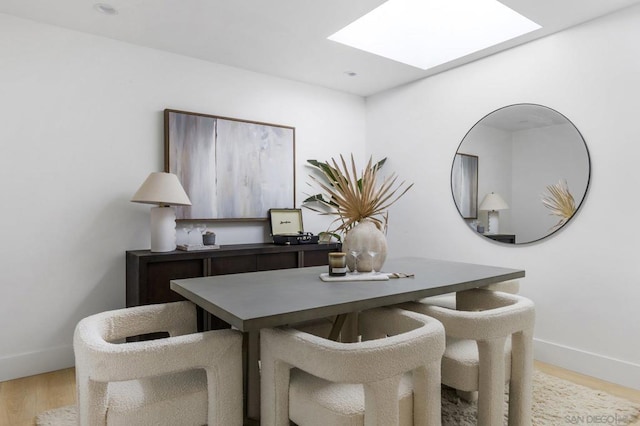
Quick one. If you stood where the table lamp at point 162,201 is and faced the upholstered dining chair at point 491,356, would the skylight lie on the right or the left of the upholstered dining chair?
left

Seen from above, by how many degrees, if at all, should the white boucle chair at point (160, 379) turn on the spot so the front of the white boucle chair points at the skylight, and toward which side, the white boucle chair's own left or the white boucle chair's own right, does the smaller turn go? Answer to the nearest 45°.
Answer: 0° — it already faces it

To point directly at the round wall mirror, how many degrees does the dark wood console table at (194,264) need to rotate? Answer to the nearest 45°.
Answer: approximately 45° to its left

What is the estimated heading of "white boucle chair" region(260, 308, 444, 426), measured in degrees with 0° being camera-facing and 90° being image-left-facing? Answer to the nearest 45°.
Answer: approximately 135°

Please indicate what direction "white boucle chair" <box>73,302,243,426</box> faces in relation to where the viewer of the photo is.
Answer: facing away from the viewer and to the right of the viewer

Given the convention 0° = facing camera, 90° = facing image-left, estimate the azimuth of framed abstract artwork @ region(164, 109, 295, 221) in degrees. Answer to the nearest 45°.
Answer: approximately 315°

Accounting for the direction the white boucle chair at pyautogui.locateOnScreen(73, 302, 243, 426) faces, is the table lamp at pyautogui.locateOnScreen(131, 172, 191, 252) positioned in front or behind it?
in front

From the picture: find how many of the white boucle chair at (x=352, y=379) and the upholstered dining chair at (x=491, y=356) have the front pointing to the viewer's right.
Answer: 0

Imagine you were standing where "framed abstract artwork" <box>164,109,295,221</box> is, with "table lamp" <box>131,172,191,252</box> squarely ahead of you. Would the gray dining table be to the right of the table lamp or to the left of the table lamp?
left

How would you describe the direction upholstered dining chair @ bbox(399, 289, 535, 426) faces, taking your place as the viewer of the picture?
facing away from the viewer and to the left of the viewer

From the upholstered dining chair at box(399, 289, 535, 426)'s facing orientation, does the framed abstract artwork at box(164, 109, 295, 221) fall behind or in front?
in front

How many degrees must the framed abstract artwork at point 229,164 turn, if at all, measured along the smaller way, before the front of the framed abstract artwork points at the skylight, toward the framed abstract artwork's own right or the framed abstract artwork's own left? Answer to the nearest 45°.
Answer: approximately 45° to the framed abstract artwork's own left

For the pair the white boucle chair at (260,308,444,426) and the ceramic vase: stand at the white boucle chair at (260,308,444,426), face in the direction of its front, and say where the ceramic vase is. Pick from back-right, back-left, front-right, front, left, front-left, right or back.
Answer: front-right

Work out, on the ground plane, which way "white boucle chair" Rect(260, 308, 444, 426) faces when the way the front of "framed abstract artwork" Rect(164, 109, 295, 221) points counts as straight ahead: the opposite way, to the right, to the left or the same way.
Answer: the opposite way
